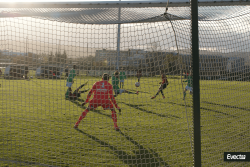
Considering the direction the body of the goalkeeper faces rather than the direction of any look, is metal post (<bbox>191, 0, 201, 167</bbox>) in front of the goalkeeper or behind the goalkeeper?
behind

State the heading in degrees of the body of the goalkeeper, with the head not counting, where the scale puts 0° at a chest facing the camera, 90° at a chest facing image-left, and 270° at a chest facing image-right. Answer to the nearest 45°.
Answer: approximately 180°
